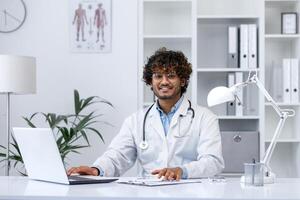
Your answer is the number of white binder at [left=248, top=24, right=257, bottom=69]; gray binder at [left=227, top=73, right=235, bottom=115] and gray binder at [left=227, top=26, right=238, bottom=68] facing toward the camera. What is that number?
3

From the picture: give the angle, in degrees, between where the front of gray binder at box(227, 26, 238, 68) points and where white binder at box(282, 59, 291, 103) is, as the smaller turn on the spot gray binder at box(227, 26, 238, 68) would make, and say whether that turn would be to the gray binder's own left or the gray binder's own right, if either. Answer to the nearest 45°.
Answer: approximately 90° to the gray binder's own left

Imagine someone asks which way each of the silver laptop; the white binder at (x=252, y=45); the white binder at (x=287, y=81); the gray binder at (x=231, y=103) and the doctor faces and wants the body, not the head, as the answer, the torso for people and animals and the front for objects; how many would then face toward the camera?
4

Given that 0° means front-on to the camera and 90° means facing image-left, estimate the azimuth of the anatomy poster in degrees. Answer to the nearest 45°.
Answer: approximately 0°

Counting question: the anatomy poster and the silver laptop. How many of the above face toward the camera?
1

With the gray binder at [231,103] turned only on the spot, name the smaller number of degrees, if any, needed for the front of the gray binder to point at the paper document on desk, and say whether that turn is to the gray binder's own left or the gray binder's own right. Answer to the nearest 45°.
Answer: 0° — it already faces it

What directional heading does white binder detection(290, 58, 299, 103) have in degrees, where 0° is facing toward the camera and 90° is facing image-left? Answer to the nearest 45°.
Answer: approximately 0°
